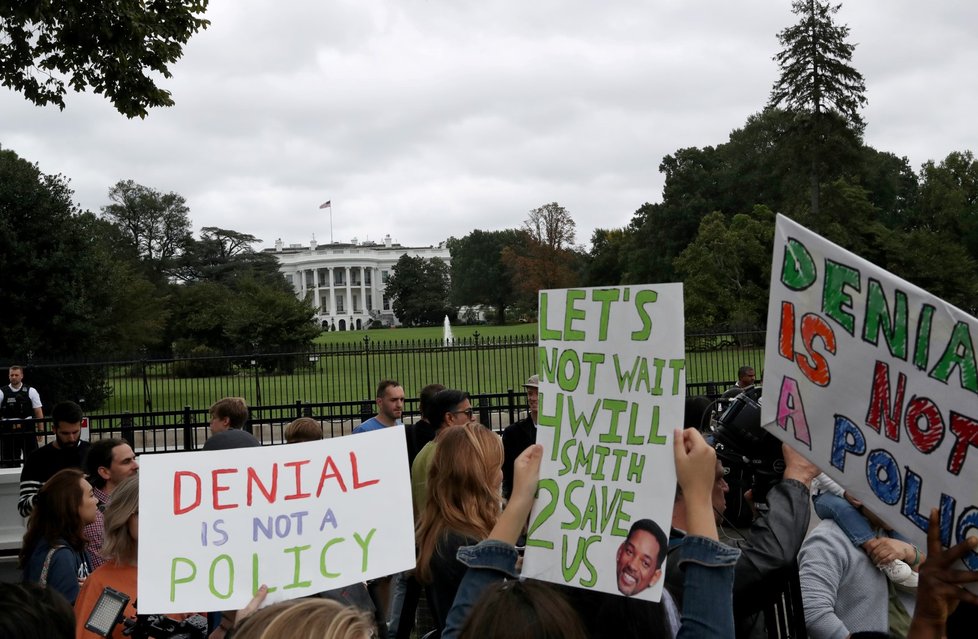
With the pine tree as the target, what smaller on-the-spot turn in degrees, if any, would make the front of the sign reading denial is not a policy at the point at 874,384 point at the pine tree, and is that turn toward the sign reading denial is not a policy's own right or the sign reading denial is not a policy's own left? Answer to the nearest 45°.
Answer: approximately 135° to the sign reading denial is not a policy's own right

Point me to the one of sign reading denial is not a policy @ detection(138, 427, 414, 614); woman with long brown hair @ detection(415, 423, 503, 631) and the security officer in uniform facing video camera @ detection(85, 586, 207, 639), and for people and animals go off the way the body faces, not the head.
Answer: the security officer in uniform

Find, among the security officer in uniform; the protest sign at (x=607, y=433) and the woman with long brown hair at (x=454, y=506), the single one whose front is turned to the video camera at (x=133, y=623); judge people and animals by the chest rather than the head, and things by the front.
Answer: the security officer in uniform

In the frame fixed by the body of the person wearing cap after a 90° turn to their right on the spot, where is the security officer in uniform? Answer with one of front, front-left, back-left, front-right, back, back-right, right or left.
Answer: front-right

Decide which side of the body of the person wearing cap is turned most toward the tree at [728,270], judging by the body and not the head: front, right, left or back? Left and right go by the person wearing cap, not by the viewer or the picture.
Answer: back

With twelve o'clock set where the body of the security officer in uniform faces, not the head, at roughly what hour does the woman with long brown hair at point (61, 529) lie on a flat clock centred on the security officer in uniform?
The woman with long brown hair is roughly at 12 o'clock from the security officer in uniform.

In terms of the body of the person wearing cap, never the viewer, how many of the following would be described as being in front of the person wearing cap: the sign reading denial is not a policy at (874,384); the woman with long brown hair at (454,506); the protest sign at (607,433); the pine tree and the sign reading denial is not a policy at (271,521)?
4

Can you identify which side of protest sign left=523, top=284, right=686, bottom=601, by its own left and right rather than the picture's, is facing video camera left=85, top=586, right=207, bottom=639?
right

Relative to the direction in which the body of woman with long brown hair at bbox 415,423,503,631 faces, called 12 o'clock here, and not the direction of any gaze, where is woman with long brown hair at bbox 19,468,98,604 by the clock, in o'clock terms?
woman with long brown hair at bbox 19,468,98,604 is roughly at 8 o'clock from woman with long brown hair at bbox 415,423,503,631.

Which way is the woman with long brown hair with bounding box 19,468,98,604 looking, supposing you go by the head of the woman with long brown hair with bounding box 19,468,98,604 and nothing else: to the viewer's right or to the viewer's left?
to the viewer's right

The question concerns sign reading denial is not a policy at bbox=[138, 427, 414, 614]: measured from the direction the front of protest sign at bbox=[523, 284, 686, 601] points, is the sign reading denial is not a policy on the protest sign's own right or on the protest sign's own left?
on the protest sign's own right

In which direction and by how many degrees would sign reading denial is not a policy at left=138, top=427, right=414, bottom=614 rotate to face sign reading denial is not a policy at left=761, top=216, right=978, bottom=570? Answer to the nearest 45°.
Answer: approximately 45° to its left

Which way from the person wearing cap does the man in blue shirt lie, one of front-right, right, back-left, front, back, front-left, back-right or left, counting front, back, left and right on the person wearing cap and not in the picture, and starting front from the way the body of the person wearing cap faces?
front-right

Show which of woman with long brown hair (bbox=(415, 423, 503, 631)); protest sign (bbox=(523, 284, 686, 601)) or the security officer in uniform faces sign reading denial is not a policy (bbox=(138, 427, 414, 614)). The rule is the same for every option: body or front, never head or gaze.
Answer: the security officer in uniform

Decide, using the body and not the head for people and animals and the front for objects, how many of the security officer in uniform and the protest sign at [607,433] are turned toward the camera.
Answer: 2
